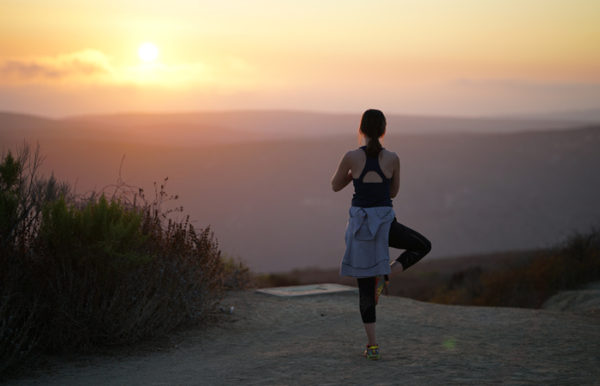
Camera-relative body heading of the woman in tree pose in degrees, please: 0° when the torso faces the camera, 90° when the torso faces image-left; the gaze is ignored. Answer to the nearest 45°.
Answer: approximately 180°

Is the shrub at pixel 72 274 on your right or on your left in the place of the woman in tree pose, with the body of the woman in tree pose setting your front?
on your left

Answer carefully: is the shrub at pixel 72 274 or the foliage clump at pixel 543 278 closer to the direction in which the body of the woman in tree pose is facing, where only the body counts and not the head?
the foliage clump

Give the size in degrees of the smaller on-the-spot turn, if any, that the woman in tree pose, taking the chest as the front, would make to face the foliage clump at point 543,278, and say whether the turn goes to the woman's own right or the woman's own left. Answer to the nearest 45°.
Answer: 0° — they already face it

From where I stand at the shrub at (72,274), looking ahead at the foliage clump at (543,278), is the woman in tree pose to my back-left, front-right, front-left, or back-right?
front-right

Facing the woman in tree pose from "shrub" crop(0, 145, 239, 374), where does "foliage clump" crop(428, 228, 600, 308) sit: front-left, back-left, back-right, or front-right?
front-left

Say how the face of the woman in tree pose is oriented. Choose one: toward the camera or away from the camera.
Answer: away from the camera
